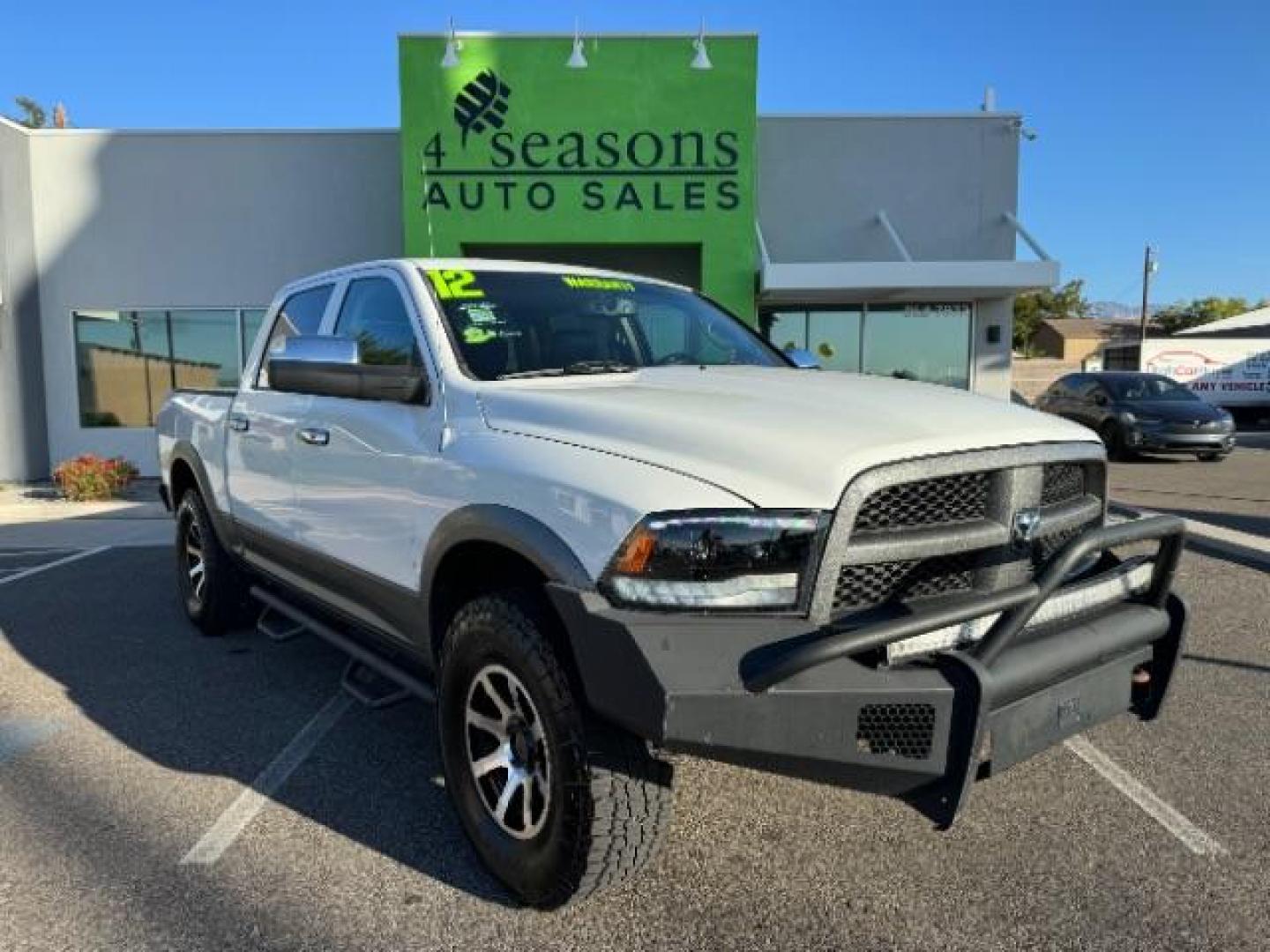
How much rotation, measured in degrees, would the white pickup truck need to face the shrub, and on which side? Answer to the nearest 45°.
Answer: approximately 180°

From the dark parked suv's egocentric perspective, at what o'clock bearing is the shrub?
The shrub is roughly at 3 o'clock from the dark parked suv.

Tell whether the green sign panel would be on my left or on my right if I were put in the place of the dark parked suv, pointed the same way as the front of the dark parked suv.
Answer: on my right

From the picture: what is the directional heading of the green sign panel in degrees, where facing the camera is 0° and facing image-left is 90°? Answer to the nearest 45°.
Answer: approximately 0°

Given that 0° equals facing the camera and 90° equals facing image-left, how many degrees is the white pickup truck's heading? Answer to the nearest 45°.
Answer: approximately 315°

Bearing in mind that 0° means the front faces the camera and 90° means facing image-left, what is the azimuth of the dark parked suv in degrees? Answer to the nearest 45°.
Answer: approximately 315°

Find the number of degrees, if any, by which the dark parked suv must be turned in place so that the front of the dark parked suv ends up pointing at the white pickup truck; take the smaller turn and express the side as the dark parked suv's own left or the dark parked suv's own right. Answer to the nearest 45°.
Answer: approximately 45° to the dark parked suv's own right

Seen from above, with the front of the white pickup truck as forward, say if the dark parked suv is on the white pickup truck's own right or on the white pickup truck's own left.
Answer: on the white pickup truck's own left
